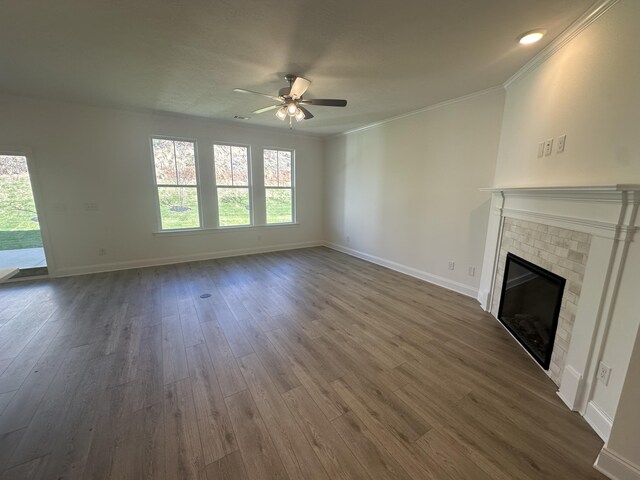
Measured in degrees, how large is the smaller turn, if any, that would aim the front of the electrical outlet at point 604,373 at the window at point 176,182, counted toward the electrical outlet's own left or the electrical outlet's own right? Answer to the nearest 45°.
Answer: approximately 45° to the electrical outlet's own right

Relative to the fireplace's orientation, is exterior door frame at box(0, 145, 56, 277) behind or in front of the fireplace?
in front

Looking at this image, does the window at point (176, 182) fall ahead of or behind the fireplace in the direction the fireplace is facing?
ahead

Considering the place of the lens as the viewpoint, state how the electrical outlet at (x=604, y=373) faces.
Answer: facing the viewer and to the left of the viewer

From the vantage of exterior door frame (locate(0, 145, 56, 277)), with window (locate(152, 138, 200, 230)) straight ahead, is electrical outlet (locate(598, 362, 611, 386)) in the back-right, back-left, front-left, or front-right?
front-right

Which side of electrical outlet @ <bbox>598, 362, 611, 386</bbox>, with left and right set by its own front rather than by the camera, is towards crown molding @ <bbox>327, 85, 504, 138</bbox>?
right

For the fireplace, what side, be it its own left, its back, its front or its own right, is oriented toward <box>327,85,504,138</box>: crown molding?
right

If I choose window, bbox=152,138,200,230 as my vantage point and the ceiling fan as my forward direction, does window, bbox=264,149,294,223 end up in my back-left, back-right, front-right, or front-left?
front-left

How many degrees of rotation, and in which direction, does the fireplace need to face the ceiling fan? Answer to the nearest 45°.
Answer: approximately 45° to its right

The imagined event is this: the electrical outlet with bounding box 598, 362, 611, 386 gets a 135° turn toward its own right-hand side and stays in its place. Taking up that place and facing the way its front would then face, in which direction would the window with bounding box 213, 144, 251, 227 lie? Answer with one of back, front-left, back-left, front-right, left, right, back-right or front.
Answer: left

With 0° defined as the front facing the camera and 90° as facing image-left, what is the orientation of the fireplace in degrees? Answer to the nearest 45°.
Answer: approximately 45°

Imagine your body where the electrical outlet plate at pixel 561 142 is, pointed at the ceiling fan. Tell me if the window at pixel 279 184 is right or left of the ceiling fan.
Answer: right
